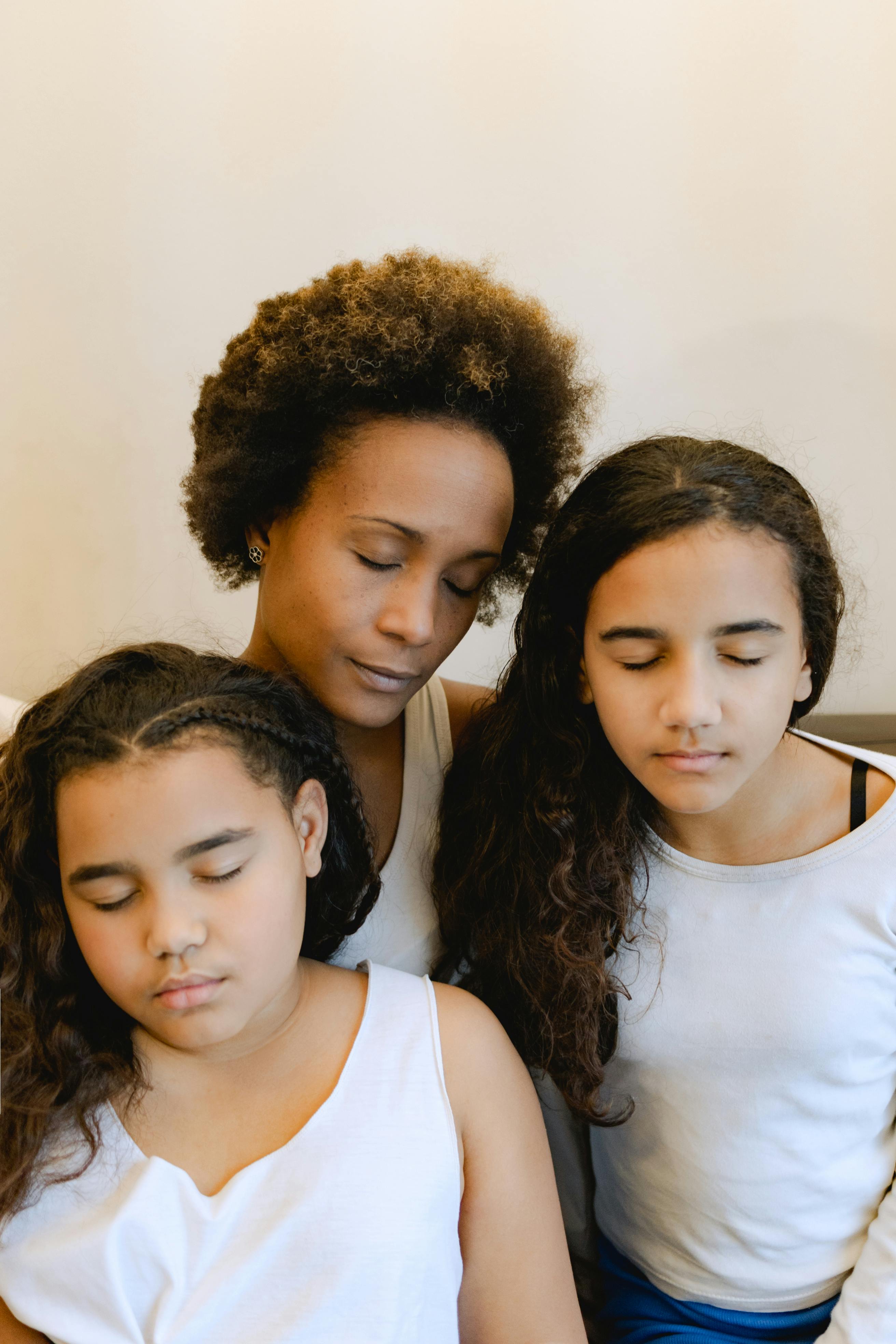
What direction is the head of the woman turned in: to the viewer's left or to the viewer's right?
to the viewer's right

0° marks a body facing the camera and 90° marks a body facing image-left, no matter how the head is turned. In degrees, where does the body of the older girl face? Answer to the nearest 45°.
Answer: approximately 0°
